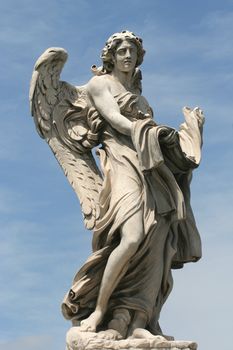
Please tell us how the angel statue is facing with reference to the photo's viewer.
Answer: facing the viewer and to the right of the viewer
